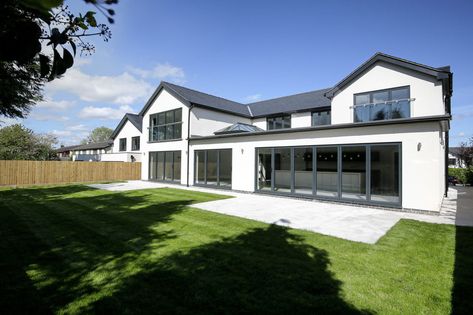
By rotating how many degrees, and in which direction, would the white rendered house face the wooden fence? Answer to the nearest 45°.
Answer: approximately 45° to its right

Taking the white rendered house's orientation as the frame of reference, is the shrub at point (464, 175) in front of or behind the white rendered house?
behind

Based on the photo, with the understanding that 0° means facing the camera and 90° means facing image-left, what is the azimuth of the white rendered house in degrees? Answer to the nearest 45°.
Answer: approximately 45°

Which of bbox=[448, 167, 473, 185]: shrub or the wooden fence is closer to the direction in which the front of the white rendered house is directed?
the wooden fence
